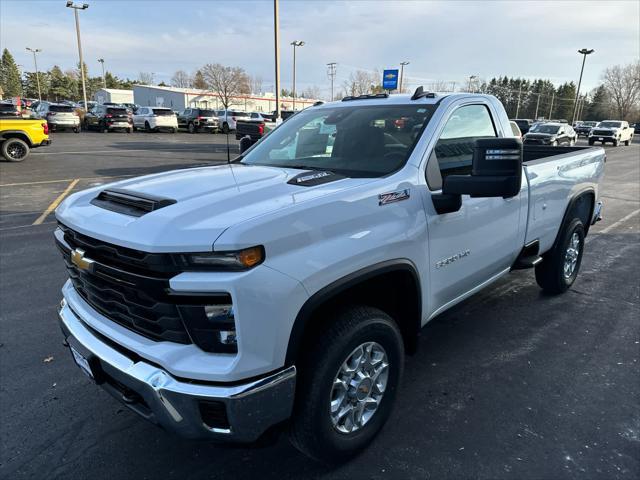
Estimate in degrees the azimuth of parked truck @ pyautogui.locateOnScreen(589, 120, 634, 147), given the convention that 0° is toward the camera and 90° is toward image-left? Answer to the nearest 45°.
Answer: approximately 45°

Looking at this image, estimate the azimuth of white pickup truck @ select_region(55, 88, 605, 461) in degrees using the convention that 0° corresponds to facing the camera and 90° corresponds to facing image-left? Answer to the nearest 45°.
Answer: approximately 45°

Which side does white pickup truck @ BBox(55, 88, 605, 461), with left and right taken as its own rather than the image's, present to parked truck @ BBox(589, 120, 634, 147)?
back

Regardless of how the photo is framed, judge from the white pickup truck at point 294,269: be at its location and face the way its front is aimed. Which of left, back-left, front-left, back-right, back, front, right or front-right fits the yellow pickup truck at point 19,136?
right

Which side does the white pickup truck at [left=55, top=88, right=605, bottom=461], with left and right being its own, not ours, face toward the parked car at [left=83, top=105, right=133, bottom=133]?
right

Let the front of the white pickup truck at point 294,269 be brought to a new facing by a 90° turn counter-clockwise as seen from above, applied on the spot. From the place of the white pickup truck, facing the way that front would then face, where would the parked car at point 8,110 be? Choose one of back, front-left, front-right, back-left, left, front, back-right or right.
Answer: back

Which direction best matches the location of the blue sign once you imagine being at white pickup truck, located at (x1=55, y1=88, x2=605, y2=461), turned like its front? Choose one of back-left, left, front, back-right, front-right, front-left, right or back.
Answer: back-right

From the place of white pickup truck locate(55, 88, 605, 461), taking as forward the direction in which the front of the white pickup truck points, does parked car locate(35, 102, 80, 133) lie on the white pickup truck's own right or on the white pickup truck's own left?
on the white pickup truck's own right

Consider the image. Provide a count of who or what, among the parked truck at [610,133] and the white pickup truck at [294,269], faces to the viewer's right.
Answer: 0
